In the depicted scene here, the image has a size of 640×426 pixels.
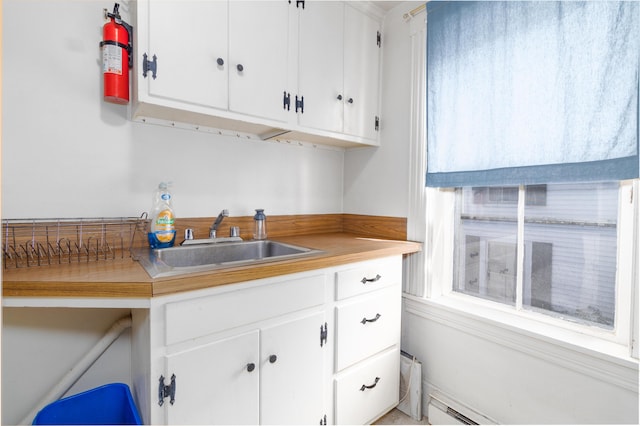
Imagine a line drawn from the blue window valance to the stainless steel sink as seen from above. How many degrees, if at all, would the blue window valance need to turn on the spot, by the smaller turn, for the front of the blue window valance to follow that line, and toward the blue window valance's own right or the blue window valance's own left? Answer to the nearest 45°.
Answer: approximately 45° to the blue window valance's own right

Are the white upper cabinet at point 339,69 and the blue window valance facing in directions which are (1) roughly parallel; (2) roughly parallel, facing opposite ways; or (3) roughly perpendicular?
roughly perpendicular

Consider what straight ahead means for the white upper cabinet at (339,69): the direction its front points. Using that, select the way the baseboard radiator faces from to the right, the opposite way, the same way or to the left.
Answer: to the right

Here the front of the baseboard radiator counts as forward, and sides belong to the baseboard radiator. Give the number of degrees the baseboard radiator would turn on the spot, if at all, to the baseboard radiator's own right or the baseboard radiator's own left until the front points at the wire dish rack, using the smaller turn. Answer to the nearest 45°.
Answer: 0° — it already faces it

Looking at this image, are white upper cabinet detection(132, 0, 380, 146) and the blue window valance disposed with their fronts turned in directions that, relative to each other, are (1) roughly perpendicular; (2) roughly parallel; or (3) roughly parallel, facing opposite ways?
roughly perpendicular

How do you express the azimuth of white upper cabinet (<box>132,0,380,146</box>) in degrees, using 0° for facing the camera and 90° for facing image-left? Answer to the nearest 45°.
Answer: approximately 315°

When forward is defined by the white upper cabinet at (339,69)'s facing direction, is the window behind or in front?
in front

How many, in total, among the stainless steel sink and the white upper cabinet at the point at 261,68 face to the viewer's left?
0

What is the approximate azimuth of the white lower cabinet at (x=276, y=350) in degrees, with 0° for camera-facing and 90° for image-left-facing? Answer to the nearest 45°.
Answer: approximately 315°

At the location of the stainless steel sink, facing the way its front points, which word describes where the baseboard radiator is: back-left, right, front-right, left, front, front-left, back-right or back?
front-left

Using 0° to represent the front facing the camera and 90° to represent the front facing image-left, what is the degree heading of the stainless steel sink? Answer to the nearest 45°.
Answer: approximately 315°

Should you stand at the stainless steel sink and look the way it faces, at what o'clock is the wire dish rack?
The wire dish rack is roughly at 4 o'clock from the stainless steel sink.
